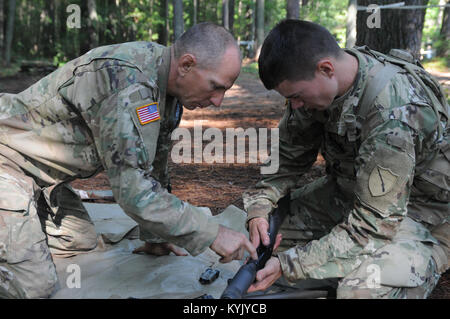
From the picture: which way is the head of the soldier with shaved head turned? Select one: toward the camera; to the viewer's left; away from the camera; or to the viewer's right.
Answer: to the viewer's right

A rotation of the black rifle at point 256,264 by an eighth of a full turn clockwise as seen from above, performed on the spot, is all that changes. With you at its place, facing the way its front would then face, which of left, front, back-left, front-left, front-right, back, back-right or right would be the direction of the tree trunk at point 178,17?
right

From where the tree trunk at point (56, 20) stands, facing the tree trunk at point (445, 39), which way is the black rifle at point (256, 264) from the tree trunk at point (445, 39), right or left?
right

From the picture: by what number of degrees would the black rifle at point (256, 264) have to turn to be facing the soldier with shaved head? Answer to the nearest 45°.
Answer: approximately 45° to its right

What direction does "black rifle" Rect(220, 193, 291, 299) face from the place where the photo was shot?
facing the viewer and to the left of the viewer

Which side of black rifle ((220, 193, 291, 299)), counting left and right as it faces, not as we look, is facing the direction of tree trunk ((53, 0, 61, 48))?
right

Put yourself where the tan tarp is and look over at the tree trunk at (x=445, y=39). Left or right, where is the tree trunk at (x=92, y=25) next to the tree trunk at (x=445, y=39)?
left

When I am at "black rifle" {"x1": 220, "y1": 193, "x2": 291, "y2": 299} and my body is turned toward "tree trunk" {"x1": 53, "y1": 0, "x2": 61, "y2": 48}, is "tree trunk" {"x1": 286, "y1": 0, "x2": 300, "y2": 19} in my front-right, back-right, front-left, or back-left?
front-right

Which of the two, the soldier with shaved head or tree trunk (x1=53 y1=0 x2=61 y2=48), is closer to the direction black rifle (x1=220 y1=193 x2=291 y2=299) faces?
the soldier with shaved head

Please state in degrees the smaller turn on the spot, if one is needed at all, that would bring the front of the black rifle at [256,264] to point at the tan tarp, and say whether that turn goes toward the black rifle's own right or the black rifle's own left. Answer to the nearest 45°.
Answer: approximately 90° to the black rifle's own right
